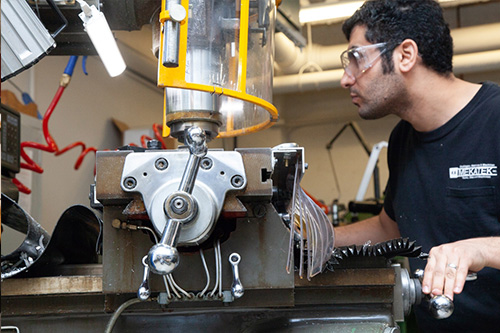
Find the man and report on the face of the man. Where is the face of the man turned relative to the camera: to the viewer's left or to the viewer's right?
to the viewer's left

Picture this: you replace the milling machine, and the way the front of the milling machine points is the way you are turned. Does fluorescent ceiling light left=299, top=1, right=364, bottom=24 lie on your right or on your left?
on your left

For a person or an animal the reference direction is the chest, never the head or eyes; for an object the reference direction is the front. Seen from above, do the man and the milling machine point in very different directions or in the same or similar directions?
very different directions
